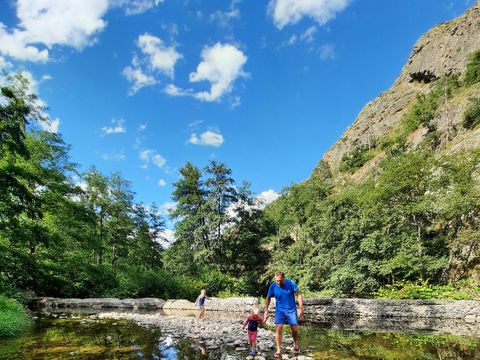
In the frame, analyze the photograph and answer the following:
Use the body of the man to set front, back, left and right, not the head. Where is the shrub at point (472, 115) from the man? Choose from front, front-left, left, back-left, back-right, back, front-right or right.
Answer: back-left

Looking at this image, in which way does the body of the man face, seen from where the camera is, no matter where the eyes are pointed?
toward the camera

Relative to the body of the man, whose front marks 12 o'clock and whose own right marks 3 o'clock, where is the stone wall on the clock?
The stone wall is roughly at 7 o'clock from the man.
